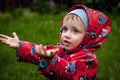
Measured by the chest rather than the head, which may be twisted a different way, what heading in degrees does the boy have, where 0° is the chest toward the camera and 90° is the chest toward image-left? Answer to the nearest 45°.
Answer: approximately 45°

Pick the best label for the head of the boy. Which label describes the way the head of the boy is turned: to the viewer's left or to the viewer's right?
to the viewer's left
